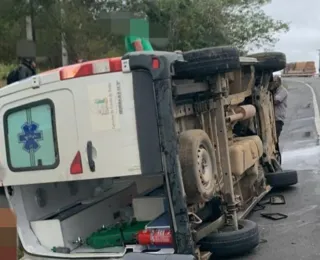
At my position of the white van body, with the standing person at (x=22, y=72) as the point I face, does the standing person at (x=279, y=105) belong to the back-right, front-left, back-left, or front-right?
front-right

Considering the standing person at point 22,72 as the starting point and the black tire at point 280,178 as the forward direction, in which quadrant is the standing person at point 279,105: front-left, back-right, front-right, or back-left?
front-left

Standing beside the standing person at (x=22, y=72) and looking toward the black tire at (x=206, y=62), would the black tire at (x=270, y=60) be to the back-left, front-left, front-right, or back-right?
front-left

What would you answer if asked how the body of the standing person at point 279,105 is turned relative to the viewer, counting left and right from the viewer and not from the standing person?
facing to the left of the viewer

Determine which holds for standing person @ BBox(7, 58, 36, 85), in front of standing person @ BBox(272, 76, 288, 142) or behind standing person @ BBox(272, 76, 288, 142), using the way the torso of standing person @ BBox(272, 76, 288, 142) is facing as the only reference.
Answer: in front

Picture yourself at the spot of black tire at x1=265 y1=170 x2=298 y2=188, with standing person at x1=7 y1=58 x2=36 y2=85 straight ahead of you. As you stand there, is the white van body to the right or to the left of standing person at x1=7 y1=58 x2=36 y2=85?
left
